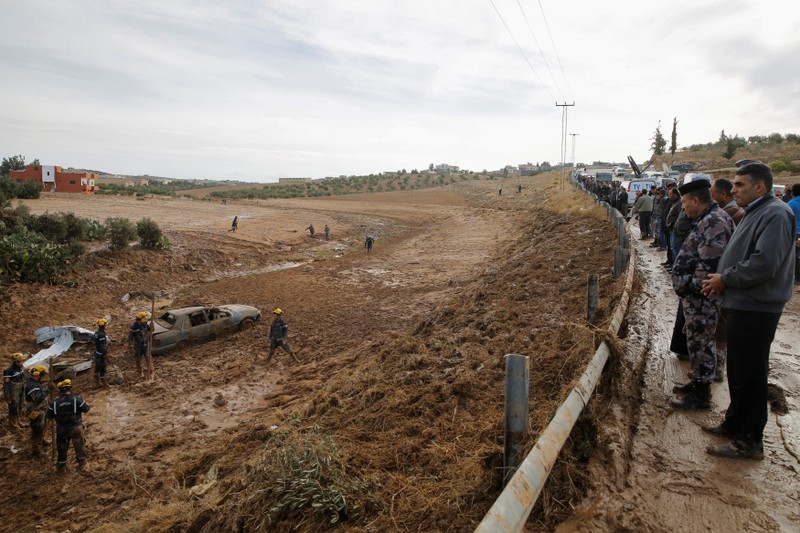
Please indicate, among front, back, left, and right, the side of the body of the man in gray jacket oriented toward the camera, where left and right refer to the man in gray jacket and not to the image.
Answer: left

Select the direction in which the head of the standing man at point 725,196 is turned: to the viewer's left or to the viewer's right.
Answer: to the viewer's left

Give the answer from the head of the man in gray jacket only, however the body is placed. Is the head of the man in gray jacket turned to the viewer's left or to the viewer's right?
to the viewer's left

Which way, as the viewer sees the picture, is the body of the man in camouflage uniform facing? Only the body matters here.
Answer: to the viewer's left

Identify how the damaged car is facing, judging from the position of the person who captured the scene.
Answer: facing away from the viewer and to the right of the viewer

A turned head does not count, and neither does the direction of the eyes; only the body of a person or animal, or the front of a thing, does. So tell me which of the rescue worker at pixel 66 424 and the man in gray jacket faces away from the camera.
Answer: the rescue worker

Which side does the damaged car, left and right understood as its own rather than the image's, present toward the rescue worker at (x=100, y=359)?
back

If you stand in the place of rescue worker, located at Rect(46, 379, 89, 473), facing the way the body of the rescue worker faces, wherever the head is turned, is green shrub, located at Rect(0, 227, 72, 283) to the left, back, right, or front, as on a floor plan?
front

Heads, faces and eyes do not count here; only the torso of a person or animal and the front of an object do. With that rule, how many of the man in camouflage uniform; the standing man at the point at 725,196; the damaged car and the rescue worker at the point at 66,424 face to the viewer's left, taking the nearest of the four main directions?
2

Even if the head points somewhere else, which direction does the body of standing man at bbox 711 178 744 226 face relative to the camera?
to the viewer's left

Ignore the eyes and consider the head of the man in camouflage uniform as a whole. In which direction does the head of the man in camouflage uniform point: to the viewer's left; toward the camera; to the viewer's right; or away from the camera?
to the viewer's left

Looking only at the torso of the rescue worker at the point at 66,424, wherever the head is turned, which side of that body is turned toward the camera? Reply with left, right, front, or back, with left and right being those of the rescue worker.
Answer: back
